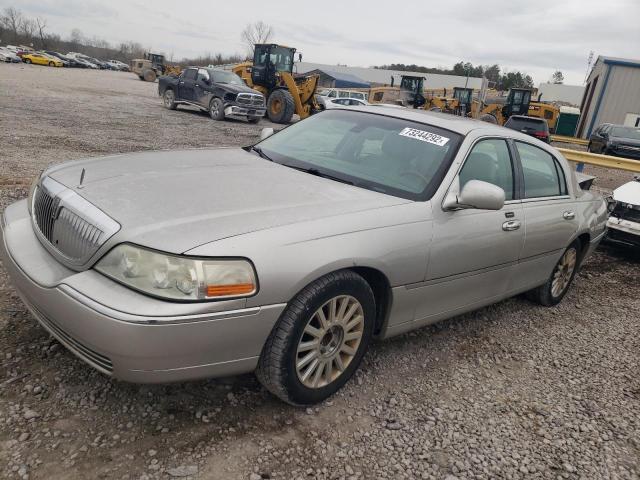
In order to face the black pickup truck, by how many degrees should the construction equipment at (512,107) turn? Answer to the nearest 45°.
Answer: approximately 45° to its left

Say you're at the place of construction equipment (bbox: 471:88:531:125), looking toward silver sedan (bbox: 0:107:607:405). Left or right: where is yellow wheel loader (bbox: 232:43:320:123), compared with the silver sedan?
right

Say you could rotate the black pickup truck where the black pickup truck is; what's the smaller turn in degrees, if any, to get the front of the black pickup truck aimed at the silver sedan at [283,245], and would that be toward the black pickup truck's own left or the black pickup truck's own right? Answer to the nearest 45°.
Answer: approximately 45° to the black pickup truck's own right

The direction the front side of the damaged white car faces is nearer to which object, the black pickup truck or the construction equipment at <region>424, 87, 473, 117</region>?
the black pickup truck

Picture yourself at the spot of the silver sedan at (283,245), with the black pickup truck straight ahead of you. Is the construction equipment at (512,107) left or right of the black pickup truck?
right

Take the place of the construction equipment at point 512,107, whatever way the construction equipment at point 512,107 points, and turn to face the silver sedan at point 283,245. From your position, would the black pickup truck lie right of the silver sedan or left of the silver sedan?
right

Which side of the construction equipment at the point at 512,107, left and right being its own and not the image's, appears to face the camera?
left

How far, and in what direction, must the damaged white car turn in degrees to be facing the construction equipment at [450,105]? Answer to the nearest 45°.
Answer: approximately 90° to its right

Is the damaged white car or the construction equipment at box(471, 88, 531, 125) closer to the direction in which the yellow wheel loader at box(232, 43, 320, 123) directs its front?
the damaged white car
